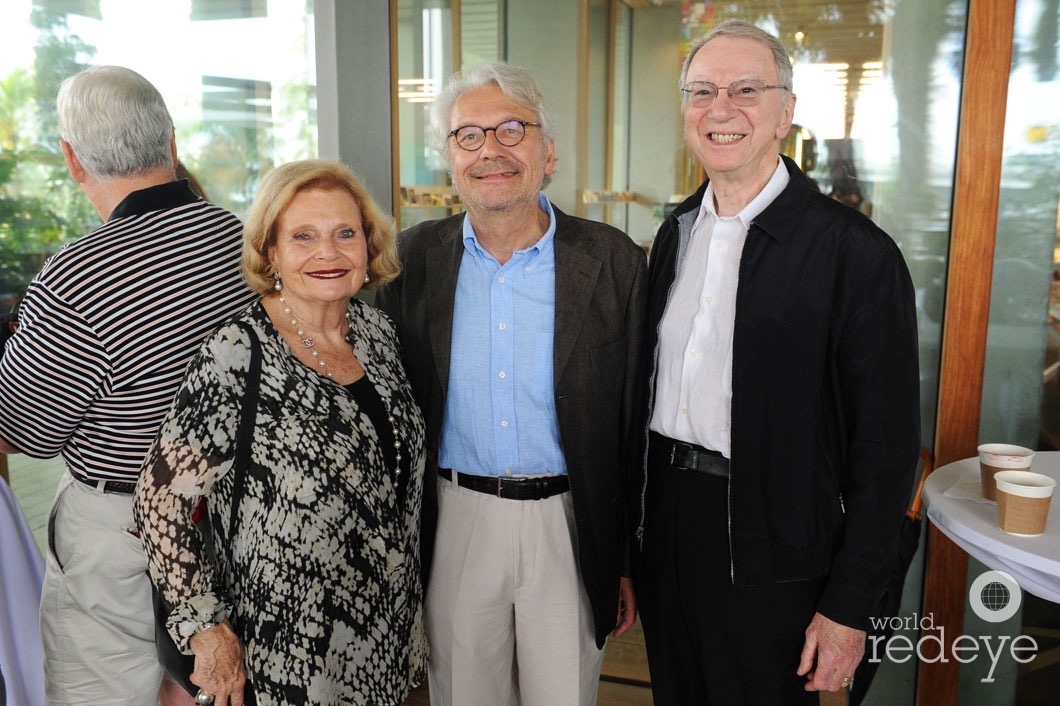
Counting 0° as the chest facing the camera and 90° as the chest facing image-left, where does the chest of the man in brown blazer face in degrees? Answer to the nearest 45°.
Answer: approximately 0°

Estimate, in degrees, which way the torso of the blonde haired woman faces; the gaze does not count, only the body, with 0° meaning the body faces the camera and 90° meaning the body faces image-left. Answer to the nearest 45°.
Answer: approximately 315°

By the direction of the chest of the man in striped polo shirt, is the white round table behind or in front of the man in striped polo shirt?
behind

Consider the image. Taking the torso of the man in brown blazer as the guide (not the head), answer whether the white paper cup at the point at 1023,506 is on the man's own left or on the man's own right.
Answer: on the man's own left

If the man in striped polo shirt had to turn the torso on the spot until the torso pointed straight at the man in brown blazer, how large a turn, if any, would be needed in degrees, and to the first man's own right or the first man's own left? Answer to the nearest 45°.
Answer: approximately 135° to the first man's own right

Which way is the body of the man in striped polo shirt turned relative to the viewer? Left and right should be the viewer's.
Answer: facing away from the viewer and to the left of the viewer

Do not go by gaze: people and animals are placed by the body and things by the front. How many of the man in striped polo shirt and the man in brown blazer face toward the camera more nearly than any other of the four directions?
1

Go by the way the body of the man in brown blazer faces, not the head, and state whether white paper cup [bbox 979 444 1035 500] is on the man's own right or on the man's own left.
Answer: on the man's own left

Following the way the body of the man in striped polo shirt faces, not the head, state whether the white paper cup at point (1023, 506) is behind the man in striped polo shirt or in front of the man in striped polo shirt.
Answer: behind

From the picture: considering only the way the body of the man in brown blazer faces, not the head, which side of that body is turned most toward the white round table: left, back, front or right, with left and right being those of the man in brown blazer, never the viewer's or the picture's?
left
